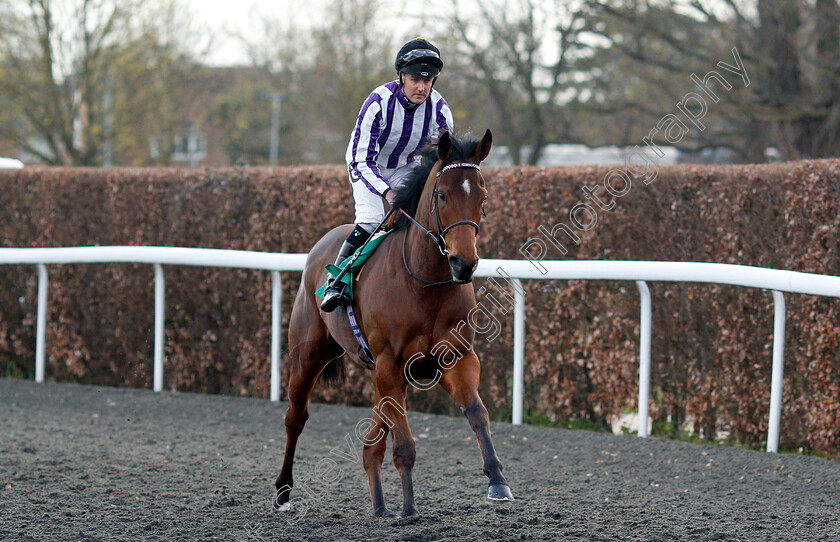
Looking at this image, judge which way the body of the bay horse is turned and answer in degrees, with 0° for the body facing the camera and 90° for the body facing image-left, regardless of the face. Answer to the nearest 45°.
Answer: approximately 315°

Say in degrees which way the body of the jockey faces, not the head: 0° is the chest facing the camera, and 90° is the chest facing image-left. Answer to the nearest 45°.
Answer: approximately 315°

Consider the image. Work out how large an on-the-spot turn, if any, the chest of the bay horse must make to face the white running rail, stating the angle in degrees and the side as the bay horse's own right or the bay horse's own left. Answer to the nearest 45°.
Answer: approximately 135° to the bay horse's own left

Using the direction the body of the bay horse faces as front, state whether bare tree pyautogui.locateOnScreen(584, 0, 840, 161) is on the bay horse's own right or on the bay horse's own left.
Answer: on the bay horse's own left

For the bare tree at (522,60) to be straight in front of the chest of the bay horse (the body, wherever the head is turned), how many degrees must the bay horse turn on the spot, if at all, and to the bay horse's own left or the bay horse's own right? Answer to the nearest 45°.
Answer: approximately 135° to the bay horse's own left

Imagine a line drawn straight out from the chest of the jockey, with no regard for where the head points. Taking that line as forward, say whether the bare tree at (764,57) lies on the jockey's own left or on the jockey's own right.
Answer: on the jockey's own left
